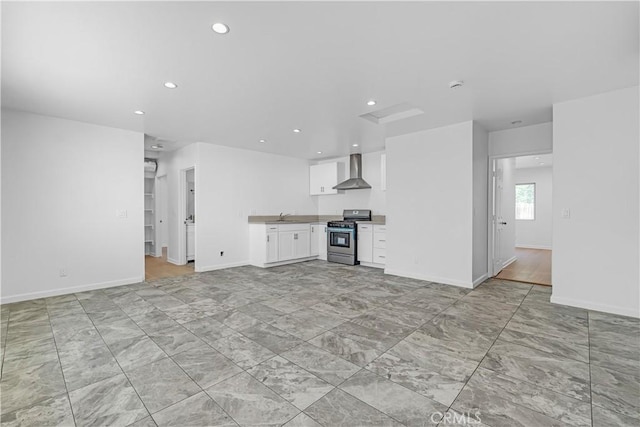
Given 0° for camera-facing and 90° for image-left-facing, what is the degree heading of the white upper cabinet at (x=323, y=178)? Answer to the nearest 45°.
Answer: approximately 45°

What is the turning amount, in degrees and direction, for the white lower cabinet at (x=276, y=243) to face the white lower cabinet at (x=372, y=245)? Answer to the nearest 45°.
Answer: approximately 45° to its left

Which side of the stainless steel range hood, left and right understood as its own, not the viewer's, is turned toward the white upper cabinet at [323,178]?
right

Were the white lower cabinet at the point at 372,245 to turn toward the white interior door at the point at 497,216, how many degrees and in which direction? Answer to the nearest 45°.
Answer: approximately 135° to its left

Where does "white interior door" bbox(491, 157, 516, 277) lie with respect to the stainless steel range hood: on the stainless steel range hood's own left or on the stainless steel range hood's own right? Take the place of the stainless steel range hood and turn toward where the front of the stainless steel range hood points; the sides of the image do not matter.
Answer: on the stainless steel range hood's own left

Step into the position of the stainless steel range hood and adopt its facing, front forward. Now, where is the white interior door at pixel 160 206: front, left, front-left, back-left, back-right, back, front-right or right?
front-right

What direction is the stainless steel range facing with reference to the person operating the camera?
facing the viewer and to the left of the viewer

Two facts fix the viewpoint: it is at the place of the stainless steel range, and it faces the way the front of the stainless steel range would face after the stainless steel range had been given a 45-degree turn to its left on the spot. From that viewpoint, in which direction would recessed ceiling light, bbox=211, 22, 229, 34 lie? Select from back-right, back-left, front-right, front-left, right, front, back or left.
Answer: front
